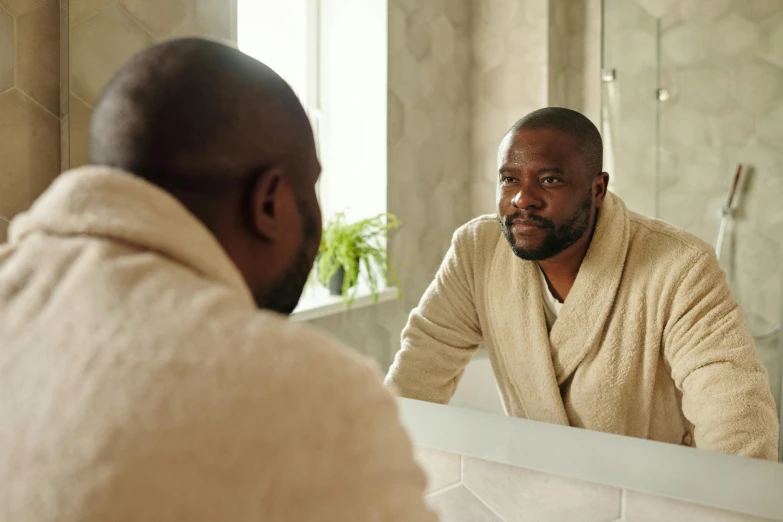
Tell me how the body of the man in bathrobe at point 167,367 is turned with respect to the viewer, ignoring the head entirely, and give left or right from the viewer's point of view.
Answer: facing away from the viewer and to the right of the viewer

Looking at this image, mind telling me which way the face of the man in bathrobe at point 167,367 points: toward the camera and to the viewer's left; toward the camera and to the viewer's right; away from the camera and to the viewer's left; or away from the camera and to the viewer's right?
away from the camera and to the viewer's right
